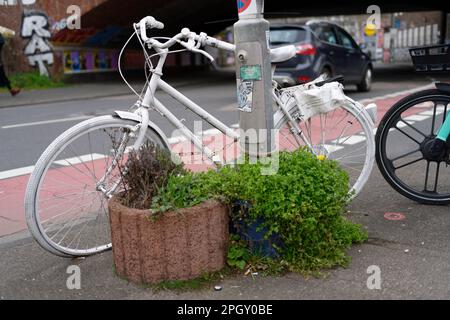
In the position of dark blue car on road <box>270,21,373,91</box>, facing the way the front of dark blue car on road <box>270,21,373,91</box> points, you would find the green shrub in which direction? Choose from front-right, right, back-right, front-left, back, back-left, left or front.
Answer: back-right

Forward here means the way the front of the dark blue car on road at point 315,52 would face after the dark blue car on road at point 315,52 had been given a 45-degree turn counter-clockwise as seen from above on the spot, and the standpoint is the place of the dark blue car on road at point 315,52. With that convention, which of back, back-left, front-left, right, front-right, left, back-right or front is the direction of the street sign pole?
back

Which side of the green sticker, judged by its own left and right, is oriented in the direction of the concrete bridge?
back

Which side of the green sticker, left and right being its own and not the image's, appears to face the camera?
front

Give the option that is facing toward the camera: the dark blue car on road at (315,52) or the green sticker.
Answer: the green sticker

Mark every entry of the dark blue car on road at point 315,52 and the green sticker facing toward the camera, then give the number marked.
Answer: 1

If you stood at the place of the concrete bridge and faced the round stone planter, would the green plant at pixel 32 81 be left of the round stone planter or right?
right

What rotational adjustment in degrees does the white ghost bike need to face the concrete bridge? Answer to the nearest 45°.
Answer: approximately 135° to its right

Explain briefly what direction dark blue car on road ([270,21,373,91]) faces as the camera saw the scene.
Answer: facing away from the viewer and to the right of the viewer

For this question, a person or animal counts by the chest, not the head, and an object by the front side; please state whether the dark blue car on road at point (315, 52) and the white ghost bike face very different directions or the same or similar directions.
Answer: very different directions

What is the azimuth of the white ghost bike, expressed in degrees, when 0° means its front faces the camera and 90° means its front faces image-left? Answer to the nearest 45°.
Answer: approximately 45°

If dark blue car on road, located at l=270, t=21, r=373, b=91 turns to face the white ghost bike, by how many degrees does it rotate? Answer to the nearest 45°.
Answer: approximately 135° to its right
